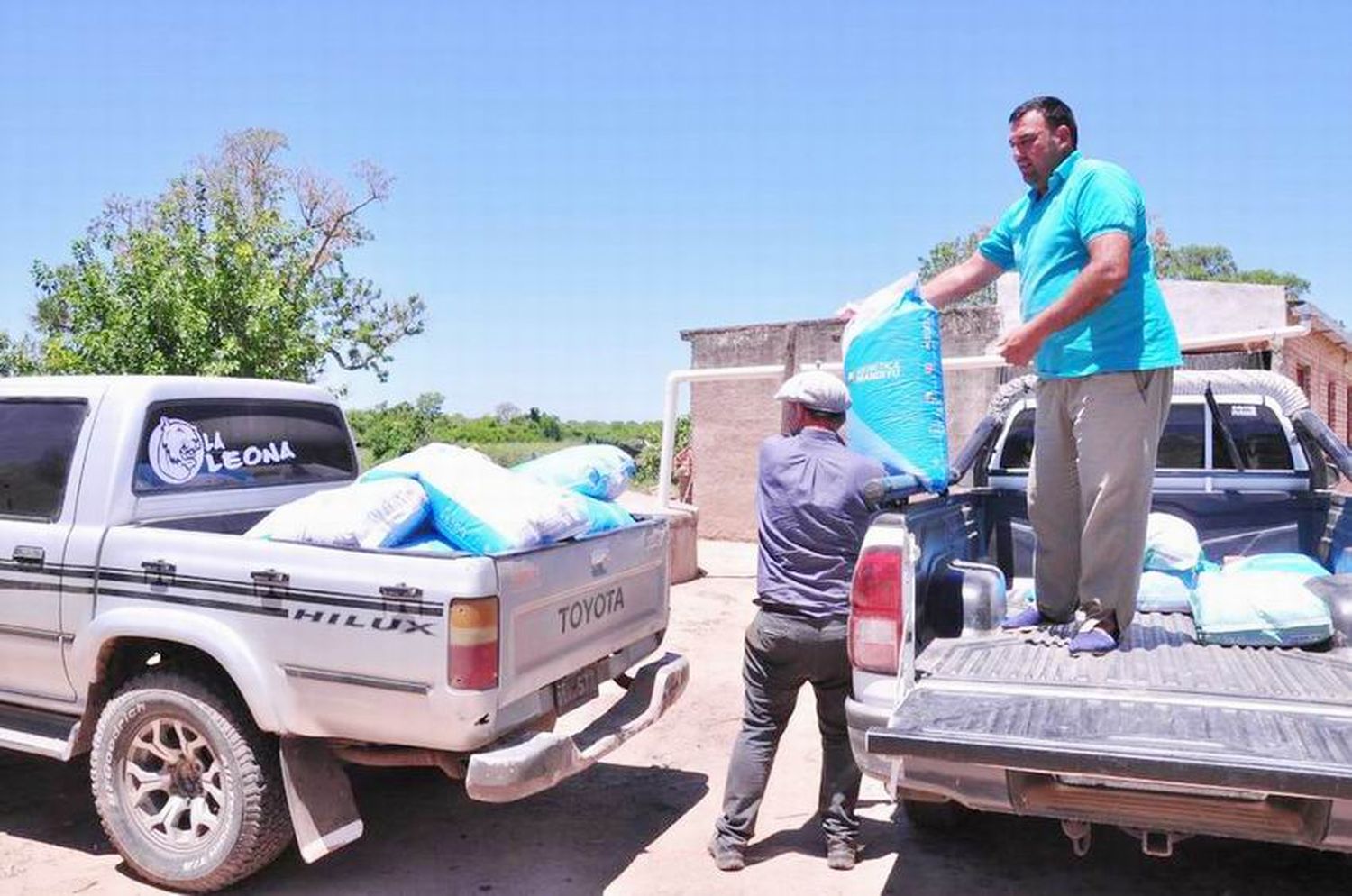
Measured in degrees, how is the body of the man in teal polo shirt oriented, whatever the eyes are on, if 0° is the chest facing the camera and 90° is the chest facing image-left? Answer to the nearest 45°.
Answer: approximately 45°

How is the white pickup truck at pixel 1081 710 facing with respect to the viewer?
away from the camera

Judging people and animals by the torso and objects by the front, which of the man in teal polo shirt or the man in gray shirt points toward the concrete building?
the man in gray shirt

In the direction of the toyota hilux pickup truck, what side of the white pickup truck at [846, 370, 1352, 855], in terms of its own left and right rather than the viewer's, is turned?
left

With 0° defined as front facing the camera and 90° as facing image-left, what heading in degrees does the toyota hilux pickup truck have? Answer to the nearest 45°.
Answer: approximately 135°

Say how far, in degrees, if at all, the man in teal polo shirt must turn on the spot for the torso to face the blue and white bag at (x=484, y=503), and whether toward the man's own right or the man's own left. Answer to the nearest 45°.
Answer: approximately 45° to the man's own right

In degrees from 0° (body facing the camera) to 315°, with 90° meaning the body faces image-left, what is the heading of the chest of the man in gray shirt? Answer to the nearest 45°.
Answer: approximately 180°

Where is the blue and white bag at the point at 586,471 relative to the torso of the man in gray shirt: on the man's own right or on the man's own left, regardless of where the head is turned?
on the man's own left

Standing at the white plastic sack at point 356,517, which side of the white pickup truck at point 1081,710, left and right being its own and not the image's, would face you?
left

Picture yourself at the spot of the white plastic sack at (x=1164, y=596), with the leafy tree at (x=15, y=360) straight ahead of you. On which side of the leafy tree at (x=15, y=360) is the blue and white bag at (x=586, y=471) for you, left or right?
left

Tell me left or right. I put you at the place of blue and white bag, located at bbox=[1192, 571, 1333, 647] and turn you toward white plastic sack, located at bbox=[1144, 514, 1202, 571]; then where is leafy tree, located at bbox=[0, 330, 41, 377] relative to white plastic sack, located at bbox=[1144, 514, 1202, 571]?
left
